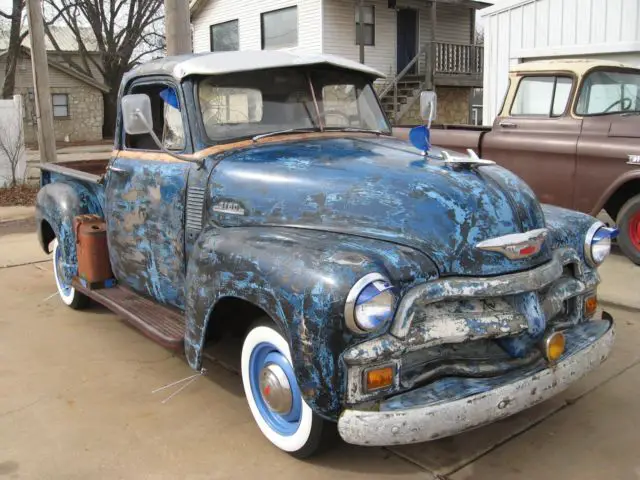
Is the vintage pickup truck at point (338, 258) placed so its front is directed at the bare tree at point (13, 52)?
no

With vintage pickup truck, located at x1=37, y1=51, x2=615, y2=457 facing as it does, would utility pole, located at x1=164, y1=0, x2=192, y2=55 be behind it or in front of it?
behind

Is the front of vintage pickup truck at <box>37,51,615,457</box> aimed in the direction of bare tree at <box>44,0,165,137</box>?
no

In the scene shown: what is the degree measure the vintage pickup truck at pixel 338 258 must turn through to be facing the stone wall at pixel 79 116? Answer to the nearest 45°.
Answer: approximately 135° to its left

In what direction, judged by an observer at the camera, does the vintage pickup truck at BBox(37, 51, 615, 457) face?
facing the viewer and to the right of the viewer

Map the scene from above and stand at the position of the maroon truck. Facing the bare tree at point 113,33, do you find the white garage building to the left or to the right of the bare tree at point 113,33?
right

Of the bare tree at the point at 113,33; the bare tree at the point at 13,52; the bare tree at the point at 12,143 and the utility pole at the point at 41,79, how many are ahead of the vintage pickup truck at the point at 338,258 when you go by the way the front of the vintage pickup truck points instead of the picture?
0

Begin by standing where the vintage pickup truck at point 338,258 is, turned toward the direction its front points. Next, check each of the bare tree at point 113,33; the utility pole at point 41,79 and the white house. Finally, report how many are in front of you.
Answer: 0

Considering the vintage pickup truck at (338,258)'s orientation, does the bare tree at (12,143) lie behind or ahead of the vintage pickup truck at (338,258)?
behind

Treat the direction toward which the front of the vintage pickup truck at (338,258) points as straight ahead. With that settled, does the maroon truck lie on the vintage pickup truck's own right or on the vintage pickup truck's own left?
on the vintage pickup truck's own left

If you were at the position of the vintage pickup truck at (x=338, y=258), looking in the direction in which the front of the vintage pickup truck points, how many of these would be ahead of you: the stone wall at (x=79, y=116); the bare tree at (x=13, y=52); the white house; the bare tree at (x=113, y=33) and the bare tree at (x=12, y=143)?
0

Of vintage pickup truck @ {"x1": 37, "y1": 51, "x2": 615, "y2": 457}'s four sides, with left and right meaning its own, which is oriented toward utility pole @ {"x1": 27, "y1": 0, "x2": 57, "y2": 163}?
back

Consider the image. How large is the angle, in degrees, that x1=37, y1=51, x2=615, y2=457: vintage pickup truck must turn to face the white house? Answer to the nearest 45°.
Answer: approximately 135° to its left
